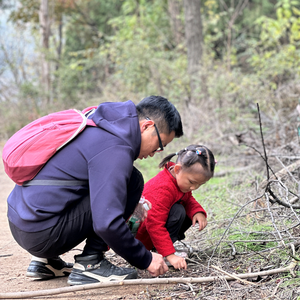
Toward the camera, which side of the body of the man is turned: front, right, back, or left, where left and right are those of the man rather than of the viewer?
right

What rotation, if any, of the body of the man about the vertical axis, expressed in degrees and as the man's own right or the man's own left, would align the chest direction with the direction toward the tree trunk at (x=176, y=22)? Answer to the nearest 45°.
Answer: approximately 90° to the man's own left

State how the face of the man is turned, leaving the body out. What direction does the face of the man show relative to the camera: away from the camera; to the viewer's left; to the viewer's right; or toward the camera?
to the viewer's right
